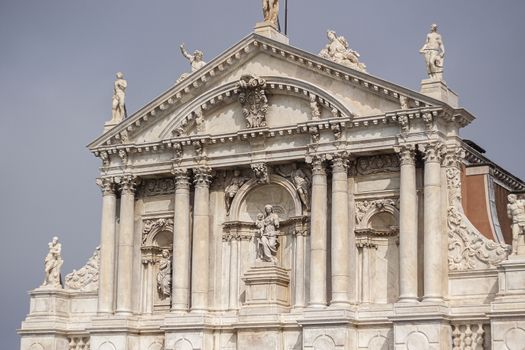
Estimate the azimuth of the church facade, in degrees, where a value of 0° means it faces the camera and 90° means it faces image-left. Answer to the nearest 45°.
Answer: approximately 45°
